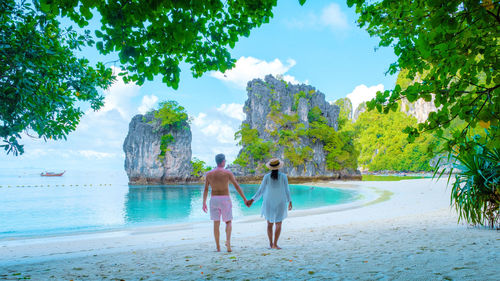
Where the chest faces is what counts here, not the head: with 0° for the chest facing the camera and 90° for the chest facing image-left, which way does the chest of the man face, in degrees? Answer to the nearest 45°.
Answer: approximately 180°

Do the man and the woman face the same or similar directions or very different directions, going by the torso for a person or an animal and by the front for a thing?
same or similar directions

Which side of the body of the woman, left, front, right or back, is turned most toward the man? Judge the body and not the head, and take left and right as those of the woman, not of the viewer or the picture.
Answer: left

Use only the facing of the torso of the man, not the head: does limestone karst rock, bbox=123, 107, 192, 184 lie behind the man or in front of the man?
in front

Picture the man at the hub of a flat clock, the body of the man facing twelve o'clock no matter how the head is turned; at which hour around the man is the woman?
The woman is roughly at 3 o'clock from the man.

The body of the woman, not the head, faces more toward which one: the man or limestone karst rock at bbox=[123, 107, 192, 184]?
the limestone karst rock

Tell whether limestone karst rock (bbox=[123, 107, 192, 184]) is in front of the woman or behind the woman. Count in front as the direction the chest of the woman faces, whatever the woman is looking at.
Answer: in front

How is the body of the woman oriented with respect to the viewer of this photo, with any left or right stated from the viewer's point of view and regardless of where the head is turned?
facing away from the viewer

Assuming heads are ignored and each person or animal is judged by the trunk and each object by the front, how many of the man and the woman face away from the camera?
2

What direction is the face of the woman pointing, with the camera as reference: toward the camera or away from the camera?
away from the camera

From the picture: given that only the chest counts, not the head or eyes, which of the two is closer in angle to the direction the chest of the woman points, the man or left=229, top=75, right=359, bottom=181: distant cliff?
the distant cliff

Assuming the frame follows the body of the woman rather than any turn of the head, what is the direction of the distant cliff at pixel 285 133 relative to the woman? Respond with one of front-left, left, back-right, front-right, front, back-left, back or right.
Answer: front
